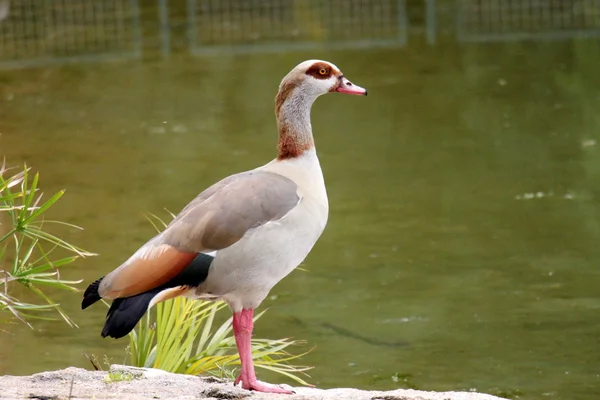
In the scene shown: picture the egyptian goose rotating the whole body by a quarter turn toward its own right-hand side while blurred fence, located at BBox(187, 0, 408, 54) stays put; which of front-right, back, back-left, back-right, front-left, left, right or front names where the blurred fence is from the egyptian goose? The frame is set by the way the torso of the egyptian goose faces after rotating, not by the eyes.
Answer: back

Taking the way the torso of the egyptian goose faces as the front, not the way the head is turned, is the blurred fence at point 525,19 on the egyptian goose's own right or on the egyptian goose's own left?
on the egyptian goose's own left

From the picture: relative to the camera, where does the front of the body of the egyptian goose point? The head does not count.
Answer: to the viewer's right

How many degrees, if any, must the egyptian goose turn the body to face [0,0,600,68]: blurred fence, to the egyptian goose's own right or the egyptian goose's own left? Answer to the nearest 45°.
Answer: approximately 90° to the egyptian goose's own left

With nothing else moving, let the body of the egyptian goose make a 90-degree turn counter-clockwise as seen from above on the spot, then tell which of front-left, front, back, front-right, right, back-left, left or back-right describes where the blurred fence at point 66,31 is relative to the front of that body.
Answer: front

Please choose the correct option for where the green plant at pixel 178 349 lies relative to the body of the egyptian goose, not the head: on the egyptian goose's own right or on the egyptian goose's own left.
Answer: on the egyptian goose's own left
